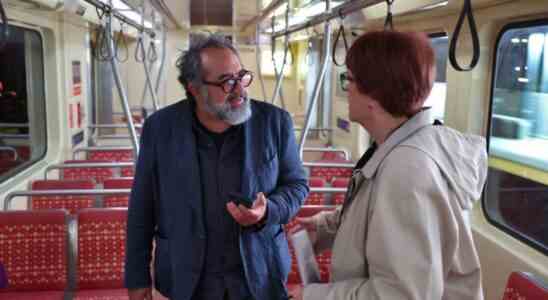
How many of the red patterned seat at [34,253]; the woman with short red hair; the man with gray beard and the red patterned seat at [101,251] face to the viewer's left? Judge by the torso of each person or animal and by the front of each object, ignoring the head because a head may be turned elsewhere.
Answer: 1

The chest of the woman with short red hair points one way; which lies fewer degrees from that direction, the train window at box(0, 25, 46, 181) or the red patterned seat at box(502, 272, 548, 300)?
the train window

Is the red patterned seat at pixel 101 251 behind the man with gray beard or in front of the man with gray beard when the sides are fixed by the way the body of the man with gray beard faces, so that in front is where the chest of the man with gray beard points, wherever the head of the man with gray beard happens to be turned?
behind

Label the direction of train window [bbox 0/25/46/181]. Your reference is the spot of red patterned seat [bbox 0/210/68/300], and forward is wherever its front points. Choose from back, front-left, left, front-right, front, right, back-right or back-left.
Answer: back

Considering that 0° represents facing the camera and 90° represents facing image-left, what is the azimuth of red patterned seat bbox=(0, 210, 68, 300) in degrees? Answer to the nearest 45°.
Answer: approximately 0°

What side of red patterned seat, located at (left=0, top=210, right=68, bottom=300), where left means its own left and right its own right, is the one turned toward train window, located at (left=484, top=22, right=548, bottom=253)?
left

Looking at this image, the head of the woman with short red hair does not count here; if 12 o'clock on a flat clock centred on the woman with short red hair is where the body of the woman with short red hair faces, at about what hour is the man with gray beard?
The man with gray beard is roughly at 1 o'clock from the woman with short red hair.

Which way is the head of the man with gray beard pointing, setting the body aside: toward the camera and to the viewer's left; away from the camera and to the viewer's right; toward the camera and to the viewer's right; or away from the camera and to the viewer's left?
toward the camera and to the viewer's right

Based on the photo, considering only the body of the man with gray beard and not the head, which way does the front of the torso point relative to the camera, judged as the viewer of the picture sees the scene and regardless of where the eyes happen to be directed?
toward the camera

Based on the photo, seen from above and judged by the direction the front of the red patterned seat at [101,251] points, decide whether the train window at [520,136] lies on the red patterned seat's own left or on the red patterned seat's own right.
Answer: on the red patterned seat's own left

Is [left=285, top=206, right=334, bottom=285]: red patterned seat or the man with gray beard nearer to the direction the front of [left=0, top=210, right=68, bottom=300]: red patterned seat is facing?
the man with gray beard

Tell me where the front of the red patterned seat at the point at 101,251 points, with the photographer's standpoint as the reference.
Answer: facing the viewer

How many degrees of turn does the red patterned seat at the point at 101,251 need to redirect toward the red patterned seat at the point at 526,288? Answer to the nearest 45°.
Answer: approximately 45° to its left
